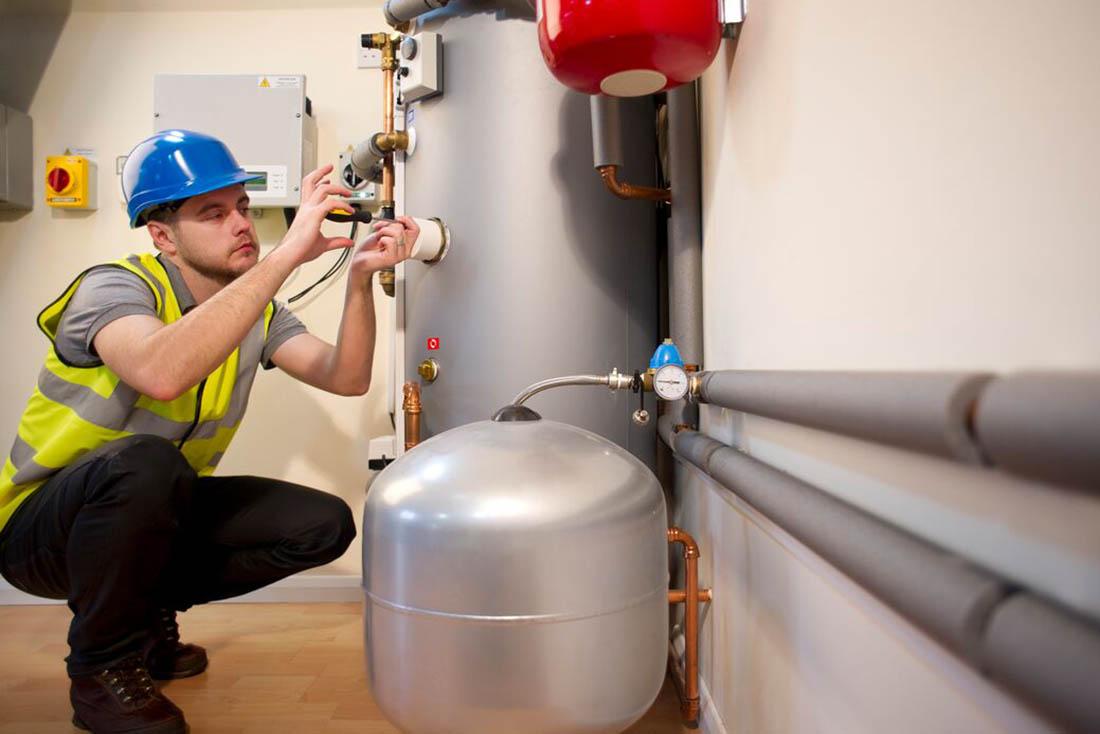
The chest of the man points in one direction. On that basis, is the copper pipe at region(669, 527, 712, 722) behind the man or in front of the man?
in front

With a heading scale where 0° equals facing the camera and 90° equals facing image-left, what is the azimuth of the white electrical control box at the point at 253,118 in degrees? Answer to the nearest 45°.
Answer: approximately 0°

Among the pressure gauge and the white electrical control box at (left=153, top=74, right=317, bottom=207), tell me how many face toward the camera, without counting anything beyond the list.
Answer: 2

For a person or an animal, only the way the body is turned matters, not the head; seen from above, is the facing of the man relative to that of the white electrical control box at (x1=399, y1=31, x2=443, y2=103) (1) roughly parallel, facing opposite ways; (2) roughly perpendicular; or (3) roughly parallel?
roughly perpendicular

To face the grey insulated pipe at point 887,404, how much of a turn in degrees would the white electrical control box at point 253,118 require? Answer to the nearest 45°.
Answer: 0° — it already faces it

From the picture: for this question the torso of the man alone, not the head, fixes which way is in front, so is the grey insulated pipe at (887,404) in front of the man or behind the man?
in front

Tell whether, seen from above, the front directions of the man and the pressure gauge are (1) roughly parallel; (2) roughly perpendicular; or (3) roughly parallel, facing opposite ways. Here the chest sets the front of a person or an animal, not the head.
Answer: roughly perpendicular

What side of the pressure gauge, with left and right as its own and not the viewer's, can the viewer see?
front

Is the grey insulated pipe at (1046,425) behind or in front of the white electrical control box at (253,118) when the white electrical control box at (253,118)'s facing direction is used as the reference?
in front
